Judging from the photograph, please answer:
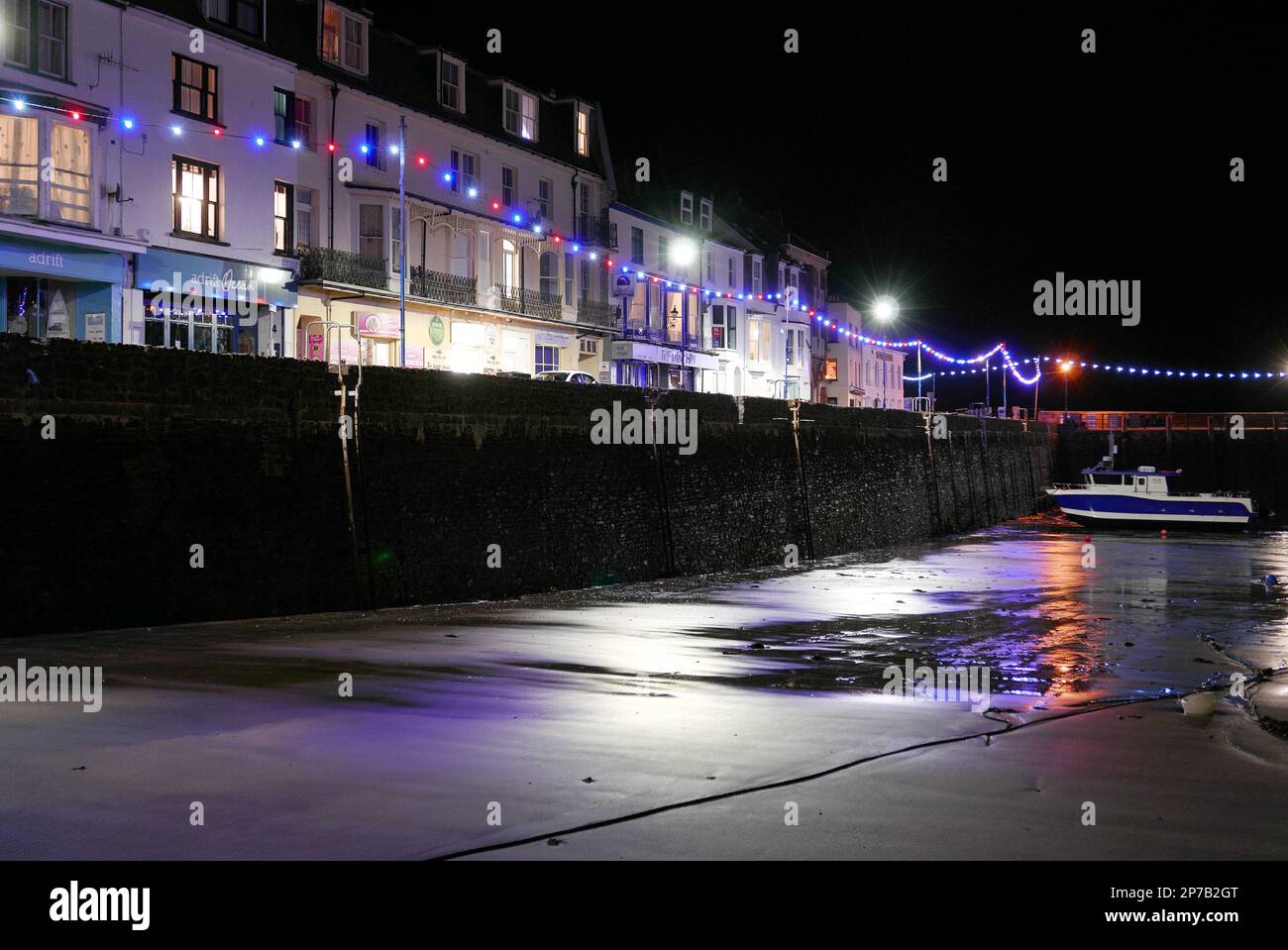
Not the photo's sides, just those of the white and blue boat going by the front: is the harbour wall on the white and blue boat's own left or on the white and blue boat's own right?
on the white and blue boat's own left

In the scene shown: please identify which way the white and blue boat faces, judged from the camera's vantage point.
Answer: facing to the left of the viewer
